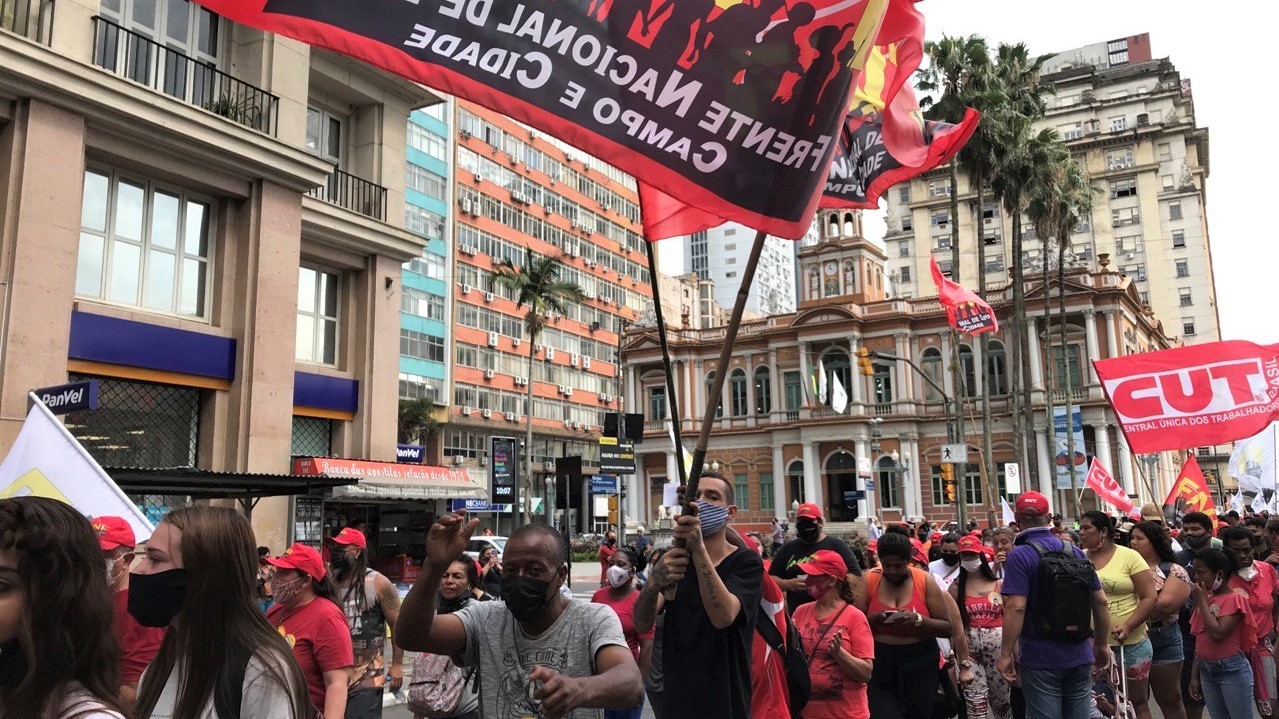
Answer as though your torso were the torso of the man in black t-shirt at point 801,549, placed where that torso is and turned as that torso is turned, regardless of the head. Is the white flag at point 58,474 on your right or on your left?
on your right

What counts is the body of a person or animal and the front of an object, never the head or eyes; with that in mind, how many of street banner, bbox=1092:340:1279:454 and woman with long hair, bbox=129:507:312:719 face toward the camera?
1

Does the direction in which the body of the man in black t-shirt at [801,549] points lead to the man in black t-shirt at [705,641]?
yes

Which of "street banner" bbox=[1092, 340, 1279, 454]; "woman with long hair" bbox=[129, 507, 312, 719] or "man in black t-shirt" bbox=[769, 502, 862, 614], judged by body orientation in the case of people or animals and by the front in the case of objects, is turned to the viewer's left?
the woman with long hair

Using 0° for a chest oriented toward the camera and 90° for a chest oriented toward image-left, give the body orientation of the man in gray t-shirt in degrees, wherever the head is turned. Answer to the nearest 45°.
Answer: approximately 0°

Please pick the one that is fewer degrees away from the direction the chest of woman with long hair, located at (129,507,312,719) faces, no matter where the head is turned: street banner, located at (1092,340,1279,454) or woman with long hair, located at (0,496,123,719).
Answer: the woman with long hair

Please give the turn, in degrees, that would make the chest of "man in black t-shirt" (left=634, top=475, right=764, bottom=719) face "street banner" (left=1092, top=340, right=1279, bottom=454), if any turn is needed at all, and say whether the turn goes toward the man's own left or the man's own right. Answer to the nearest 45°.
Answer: approximately 180°

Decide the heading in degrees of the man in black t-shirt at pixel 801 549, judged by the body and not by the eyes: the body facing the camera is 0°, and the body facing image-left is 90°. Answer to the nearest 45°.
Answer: approximately 0°

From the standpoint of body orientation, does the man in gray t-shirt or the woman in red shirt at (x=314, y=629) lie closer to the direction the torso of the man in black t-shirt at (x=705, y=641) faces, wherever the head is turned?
the man in gray t-shirt

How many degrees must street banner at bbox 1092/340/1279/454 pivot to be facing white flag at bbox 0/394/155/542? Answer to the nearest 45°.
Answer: approximately 45° to its right

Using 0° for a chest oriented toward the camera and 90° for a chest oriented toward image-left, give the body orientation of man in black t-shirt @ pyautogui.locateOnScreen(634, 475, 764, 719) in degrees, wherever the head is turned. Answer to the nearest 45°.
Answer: approximately 45°

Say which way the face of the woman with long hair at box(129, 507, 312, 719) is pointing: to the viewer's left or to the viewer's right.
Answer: to the viewer's left
